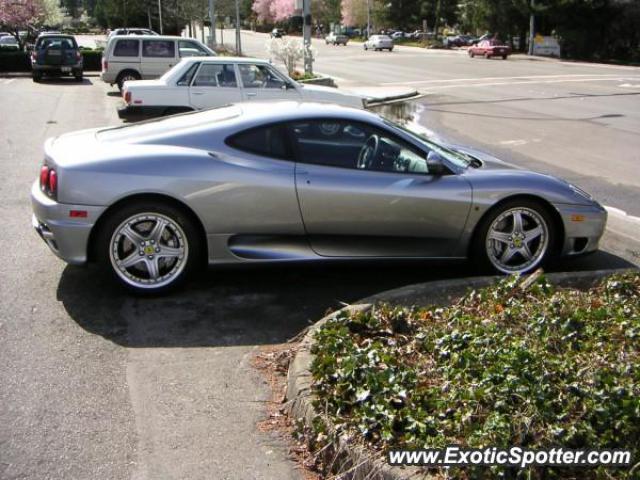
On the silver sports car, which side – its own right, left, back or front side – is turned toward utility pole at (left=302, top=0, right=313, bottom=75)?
left

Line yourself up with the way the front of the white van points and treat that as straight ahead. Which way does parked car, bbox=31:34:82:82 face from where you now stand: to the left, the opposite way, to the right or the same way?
to the left

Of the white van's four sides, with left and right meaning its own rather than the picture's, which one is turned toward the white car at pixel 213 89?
right

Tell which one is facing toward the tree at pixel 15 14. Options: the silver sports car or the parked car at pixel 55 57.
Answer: the parked car

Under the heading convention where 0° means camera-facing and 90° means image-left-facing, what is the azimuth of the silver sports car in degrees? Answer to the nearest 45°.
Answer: approximately 270°

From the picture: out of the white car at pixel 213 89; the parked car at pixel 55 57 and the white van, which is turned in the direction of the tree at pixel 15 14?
the parked car

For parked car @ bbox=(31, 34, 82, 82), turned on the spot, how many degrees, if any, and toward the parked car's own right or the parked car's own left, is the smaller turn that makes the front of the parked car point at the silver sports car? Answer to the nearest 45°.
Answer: approximately 180°

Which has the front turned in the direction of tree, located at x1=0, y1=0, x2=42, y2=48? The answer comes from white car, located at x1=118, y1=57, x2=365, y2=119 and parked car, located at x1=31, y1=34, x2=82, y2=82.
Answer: the parked car

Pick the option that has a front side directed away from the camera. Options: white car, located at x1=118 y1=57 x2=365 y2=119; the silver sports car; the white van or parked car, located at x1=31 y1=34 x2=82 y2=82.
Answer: the parked car

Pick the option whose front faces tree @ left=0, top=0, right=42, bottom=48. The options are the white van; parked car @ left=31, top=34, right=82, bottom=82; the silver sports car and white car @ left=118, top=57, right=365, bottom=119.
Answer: the parked car

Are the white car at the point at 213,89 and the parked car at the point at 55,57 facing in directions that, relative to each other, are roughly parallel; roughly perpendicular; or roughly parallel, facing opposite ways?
roughly perpendicular

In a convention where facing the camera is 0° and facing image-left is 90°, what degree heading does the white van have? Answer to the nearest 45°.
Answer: approximately 270°

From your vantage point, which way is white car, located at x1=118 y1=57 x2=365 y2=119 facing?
to the viewer's right

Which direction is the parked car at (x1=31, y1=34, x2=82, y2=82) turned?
away from the camera

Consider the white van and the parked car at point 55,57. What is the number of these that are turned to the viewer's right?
1
